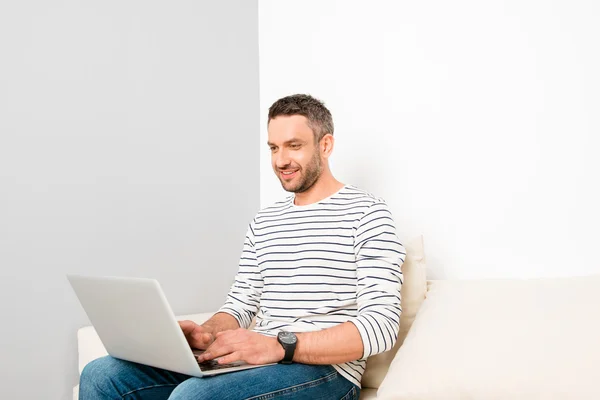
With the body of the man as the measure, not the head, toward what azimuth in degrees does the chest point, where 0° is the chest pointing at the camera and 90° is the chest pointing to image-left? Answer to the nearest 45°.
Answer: approximately 45°
